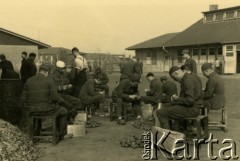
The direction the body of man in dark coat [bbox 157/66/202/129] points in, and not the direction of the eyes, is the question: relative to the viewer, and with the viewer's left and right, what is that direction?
facing to the left of the viewer

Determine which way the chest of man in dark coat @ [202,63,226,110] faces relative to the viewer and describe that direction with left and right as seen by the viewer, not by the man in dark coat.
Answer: facing to the left of the viewer

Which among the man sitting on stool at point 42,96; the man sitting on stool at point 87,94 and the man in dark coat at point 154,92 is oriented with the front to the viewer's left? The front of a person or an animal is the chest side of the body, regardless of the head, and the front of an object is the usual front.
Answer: the man in dark coat

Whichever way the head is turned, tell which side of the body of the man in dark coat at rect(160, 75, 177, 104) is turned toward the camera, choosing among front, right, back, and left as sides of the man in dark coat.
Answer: left

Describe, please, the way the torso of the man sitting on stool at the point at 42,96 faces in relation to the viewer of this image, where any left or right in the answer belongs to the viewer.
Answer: facing away from the viewer and to the right of the viewer

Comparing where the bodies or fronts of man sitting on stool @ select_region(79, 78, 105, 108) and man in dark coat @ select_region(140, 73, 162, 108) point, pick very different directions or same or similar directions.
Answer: very different directions
